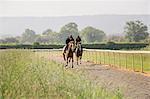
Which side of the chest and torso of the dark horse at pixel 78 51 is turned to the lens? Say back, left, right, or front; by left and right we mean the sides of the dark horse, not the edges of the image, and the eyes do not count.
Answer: front
